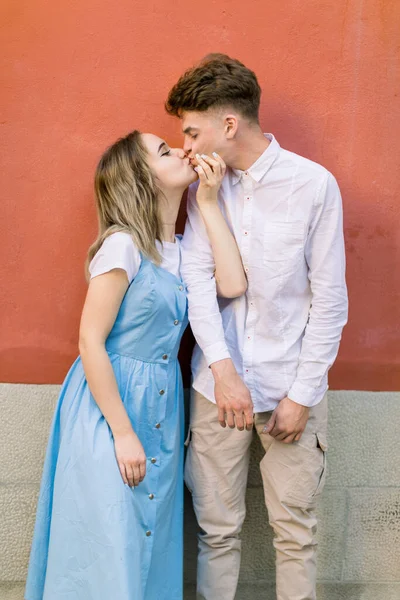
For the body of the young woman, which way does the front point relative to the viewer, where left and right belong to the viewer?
facing the viewer and to the right of the viewer

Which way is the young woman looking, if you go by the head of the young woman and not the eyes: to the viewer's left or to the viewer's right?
to the viewer's right
